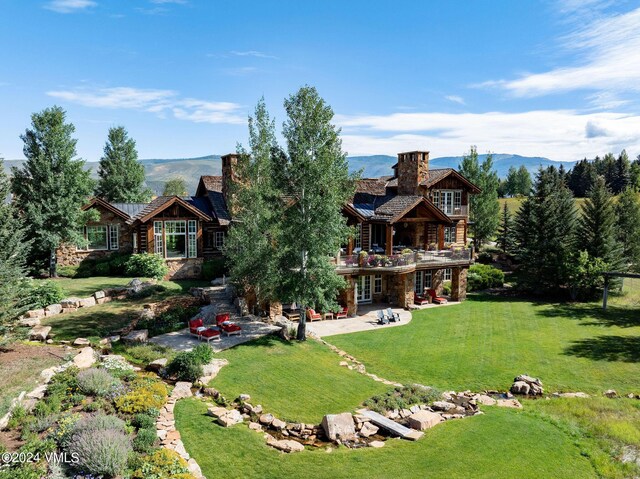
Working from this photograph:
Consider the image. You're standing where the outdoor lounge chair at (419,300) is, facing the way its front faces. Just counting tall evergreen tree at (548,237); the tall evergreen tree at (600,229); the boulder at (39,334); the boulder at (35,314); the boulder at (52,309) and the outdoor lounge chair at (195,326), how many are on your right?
4

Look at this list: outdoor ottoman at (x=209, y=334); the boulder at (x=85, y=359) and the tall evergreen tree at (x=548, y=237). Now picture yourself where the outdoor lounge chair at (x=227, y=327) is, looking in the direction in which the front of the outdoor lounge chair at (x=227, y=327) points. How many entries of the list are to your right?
2

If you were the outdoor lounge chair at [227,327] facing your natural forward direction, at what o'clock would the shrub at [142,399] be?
The shrub is roughly at 2 o'clock from the outdoor lounge chair.

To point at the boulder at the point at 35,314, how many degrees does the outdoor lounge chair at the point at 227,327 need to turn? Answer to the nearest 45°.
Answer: approximately 135° to its right

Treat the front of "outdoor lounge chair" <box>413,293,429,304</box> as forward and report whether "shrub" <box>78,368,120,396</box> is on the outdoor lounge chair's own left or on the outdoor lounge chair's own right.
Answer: on the outdoor lounge chair's own right

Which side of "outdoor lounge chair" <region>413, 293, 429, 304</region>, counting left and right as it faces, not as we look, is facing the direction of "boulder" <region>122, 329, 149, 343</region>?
right

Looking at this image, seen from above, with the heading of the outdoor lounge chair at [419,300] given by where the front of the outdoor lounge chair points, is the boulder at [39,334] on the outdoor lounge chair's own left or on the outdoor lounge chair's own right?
on the outdoor lounge chair's own right

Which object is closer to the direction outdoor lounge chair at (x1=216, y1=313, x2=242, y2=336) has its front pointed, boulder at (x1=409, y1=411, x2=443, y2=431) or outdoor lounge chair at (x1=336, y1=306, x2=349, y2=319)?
the boulder

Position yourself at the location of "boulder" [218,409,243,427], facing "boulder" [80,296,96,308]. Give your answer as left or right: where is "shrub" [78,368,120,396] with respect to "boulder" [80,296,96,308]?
left

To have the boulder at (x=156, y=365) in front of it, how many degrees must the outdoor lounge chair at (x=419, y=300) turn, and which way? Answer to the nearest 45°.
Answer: approximately 90° to its right

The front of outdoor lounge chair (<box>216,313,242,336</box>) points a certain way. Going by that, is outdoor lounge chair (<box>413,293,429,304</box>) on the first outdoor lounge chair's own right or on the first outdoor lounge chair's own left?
on the first outdoor lounge chair's own left
